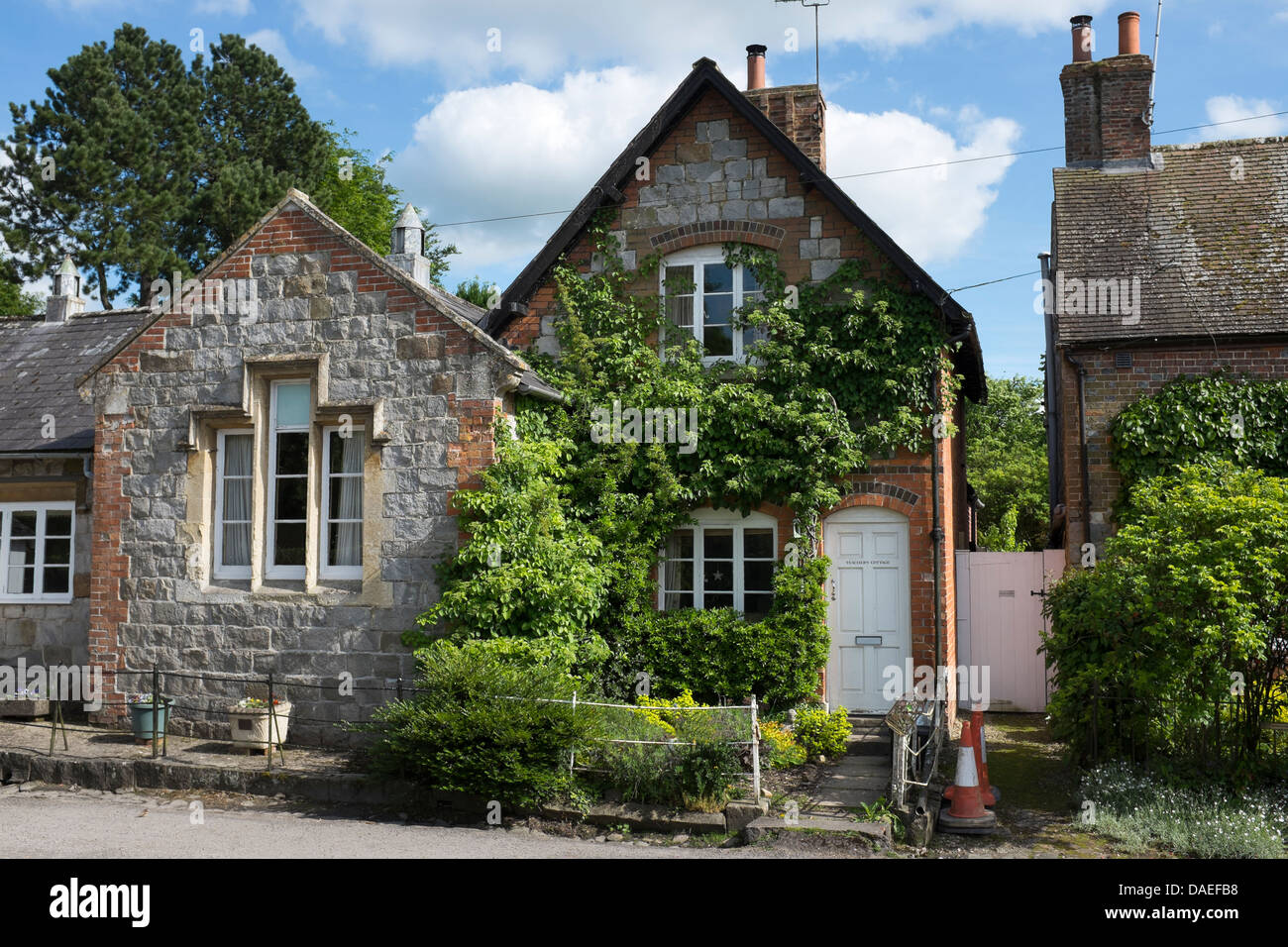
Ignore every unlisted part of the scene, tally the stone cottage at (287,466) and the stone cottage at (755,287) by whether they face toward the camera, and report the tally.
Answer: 2

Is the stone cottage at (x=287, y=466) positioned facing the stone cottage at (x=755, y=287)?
no

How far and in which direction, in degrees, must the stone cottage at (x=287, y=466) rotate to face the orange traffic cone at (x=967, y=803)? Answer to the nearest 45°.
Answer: approximately 45° to its left

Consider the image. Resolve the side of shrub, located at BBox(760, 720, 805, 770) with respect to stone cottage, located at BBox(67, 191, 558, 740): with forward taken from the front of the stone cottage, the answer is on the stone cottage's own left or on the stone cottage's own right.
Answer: on the stone cottage's own left

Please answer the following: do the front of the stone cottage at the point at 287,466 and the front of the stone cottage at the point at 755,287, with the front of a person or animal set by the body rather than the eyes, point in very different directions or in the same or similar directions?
same or similar directions

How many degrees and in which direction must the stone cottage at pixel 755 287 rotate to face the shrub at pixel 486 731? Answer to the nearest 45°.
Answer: approximately 45° to its right

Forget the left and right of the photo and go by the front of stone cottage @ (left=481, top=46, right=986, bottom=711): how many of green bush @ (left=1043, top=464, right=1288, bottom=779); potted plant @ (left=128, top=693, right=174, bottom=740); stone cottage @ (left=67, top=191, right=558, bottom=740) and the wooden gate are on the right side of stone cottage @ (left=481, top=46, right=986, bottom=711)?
2

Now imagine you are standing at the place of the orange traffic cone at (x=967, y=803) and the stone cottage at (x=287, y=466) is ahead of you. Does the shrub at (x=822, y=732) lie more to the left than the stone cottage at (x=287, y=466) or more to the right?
right

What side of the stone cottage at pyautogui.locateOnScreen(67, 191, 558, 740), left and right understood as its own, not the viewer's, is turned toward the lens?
front

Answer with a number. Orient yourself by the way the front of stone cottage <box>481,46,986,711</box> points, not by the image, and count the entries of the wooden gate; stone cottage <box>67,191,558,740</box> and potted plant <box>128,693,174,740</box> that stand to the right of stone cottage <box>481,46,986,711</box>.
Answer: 2

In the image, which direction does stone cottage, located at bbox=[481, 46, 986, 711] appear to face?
toward the camera

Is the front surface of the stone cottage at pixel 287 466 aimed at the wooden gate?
no

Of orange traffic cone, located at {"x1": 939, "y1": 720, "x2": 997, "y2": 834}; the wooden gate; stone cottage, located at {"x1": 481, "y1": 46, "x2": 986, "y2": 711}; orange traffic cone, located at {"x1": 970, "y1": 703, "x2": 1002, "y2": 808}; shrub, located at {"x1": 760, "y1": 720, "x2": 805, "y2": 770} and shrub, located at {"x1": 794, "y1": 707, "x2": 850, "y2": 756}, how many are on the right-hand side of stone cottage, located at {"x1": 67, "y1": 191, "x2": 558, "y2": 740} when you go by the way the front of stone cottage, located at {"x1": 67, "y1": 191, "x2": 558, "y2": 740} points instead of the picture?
0
